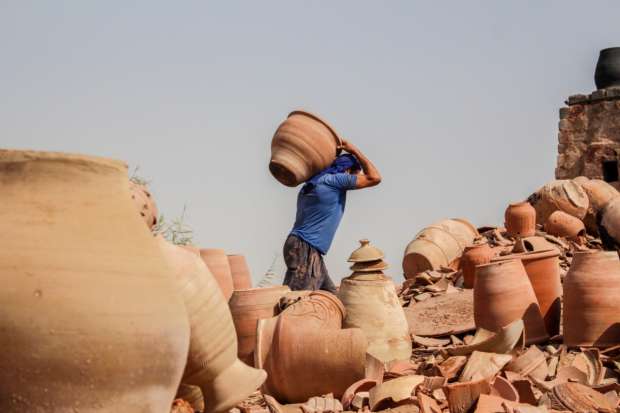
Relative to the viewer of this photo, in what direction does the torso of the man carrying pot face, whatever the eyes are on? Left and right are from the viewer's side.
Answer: facing to the right of the viewer

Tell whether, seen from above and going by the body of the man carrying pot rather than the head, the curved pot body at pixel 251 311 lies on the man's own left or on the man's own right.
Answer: on the man's own right

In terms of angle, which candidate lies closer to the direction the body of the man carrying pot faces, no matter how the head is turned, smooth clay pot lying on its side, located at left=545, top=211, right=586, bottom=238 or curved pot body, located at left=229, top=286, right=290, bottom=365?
the smooth clay pot lying on its side

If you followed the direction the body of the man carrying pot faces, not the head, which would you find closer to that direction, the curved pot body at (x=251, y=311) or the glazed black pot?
the glazed black pot

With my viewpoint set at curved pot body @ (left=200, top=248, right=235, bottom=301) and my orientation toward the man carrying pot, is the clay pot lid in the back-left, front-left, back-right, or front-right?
front-right

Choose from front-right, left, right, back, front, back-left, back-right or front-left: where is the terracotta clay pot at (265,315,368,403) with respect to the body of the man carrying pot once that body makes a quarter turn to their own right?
front

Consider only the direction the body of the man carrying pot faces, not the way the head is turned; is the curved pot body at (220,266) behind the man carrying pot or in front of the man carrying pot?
behind

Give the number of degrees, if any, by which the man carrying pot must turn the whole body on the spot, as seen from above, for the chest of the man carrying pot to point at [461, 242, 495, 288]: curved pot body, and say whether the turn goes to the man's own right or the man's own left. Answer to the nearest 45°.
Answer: approximately 45° to the man's own left

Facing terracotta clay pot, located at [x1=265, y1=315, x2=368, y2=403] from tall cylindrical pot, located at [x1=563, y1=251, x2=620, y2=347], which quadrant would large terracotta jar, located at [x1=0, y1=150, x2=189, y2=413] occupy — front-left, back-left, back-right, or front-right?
front-left

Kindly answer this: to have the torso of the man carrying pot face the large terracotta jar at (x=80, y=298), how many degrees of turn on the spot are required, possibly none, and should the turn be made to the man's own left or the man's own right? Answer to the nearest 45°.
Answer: approximately 90° to the man's own right

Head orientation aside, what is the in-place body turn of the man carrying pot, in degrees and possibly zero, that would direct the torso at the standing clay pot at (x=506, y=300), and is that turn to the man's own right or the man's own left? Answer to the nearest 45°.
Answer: approximately 45° to the man's own right

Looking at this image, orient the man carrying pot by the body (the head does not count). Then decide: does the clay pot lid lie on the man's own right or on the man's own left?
on the man's own right

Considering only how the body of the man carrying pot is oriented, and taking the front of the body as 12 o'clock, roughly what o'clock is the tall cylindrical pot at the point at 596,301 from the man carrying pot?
The tall cylindrical pot is roughly at 1 o'clock from the man carrying pot.

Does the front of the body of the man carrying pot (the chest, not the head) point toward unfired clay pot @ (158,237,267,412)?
no
